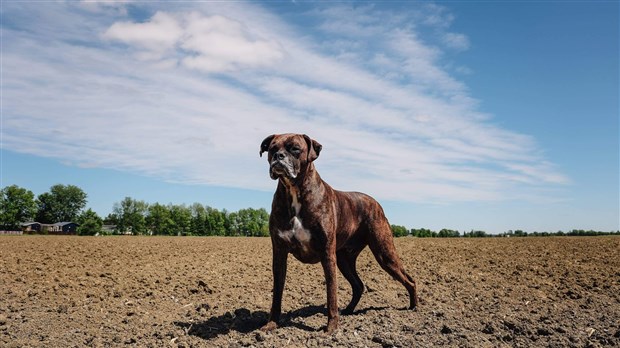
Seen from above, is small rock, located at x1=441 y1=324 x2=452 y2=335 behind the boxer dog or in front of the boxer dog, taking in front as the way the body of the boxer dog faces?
behind

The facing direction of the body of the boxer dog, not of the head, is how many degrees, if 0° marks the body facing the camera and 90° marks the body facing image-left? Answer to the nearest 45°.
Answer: approximately 45°

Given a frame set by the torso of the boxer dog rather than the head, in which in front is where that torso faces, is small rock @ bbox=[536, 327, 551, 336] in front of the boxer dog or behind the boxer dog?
behind
